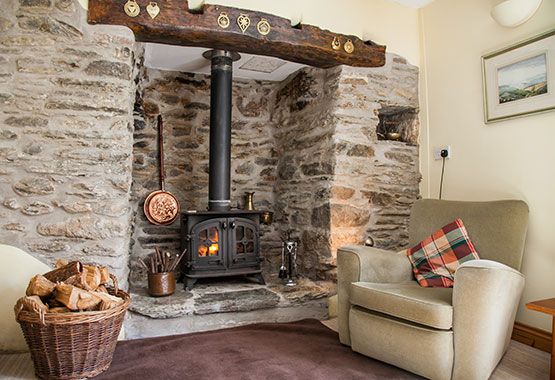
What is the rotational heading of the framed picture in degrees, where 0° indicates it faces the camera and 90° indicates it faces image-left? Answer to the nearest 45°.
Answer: approximately 45°

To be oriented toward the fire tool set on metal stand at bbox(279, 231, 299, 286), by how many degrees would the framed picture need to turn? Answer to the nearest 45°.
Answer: approximately 45° to its right

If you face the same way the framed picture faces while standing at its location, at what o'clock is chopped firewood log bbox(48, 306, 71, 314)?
The chopped firewood log is roughly at 12 o'clock from the framed picture.

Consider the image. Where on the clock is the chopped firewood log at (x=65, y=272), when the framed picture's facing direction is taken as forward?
The chopped firewood log is roughly at 12 o'clock from the framed picture.

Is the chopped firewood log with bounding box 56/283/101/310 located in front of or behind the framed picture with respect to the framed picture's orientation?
in front

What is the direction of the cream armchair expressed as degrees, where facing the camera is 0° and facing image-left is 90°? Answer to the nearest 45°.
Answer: approximately 45°

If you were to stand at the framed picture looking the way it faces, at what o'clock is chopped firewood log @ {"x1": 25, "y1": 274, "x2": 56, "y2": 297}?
The chopped firewood log is roughly at 12 o'clock from the framed picture.

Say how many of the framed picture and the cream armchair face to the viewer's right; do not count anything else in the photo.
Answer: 0

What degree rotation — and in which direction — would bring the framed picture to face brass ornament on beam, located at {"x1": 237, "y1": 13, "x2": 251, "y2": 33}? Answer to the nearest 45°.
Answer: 0° — it already faces it
